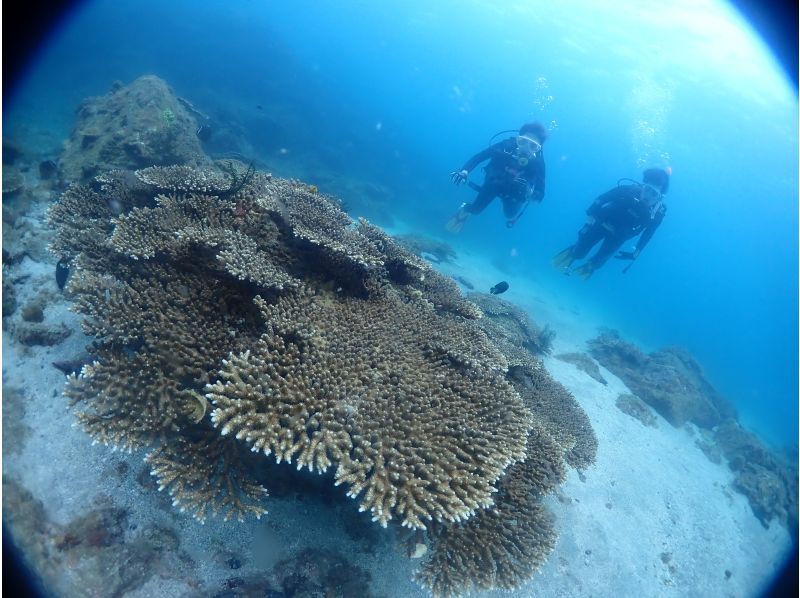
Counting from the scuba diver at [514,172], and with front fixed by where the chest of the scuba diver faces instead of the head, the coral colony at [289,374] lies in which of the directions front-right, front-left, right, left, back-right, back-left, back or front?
front

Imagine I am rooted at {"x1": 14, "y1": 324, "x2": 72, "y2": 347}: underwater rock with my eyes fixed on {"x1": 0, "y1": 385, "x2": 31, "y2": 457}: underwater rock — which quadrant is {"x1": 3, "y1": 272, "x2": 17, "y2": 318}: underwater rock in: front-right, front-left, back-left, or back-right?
back-right

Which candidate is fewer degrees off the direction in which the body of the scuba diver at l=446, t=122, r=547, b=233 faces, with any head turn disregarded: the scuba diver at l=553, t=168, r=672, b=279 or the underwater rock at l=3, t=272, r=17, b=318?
the underwater rock

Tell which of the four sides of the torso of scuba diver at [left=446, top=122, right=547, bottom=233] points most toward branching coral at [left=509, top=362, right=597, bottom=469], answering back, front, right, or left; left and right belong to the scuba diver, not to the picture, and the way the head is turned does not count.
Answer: front

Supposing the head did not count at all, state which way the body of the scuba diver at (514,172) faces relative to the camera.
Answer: toward the camera

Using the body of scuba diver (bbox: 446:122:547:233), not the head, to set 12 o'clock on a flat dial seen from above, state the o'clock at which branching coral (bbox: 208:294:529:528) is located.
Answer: The branching coral is roughly at 12 o'clock from the scuba diver.

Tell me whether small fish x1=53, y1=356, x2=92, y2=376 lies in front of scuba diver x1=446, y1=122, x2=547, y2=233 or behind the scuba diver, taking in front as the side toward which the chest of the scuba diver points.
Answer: in front

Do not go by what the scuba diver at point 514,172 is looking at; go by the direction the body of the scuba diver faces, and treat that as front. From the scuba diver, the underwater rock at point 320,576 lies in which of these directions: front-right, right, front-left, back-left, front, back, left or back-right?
front

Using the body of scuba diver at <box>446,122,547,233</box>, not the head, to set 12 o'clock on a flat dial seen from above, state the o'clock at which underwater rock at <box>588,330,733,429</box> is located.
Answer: The underwater rock is roughly at 9 o'clock from the scuba diver.
